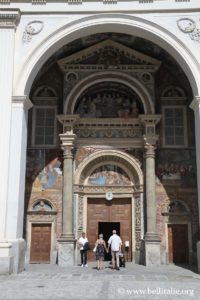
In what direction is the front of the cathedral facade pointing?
toward the camera
